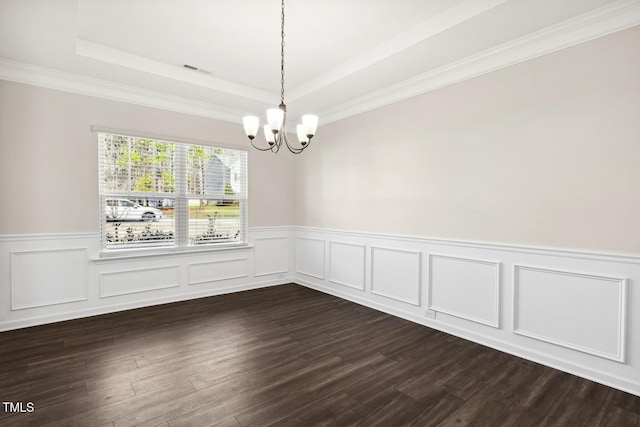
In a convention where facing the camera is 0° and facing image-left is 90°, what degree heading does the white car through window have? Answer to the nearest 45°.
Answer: approximately 270°
